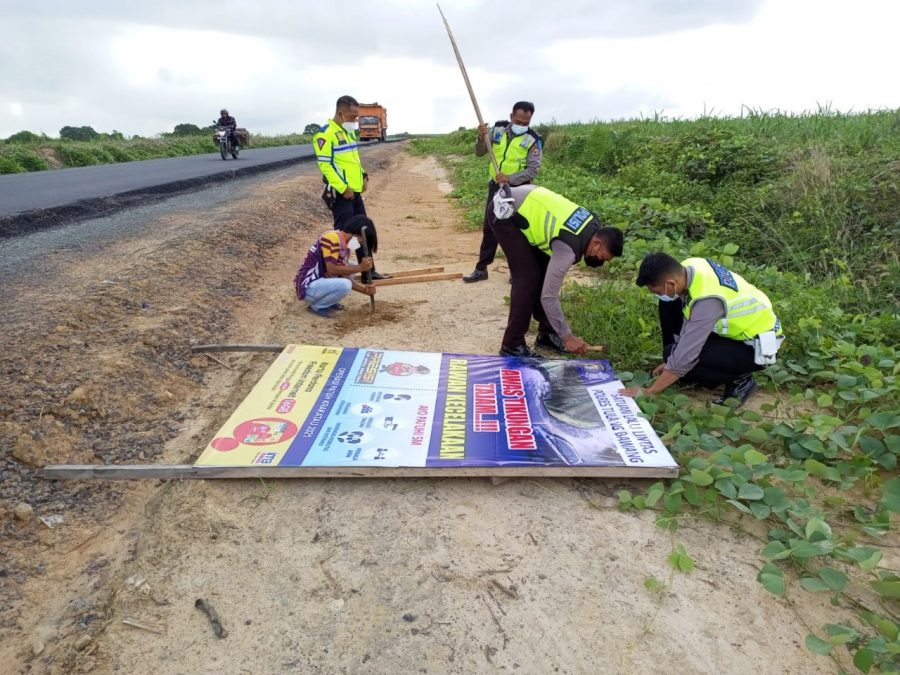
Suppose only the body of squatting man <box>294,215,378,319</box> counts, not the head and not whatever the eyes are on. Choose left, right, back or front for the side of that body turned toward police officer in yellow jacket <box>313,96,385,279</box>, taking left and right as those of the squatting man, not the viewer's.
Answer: left

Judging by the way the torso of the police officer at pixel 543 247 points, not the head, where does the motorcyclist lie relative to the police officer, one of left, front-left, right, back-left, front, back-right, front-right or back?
back-left

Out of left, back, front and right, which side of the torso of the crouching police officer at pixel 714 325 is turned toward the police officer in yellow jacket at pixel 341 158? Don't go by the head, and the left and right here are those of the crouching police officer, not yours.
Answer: front

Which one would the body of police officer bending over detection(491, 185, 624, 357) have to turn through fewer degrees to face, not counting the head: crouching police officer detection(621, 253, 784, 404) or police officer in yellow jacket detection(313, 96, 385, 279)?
the crouching police officer

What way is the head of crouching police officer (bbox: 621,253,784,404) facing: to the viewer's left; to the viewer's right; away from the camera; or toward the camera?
to the viewer's left

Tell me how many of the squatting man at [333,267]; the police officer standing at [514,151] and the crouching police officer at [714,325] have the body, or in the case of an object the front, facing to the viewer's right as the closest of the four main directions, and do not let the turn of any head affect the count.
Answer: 1

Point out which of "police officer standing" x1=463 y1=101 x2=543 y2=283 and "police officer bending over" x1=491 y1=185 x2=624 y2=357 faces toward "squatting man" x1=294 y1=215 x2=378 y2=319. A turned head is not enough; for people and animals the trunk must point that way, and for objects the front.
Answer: the police officer standing

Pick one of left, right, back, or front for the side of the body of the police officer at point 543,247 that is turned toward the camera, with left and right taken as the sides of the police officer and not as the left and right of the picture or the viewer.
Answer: right

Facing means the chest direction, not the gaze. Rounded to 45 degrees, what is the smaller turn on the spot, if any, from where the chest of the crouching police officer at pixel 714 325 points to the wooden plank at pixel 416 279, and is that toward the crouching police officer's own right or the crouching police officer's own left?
approximately 45° to the crouching police officer's own right

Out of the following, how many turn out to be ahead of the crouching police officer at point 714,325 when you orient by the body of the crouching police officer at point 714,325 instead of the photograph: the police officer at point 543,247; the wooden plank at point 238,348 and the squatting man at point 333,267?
3

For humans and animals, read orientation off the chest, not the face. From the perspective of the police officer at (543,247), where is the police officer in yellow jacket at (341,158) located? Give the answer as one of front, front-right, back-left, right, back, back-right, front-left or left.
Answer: back-left

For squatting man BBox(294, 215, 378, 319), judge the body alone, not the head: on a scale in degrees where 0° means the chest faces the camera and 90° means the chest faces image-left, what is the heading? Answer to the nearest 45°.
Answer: approximately 270°

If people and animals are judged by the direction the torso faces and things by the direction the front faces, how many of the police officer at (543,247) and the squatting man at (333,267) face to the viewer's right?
2
